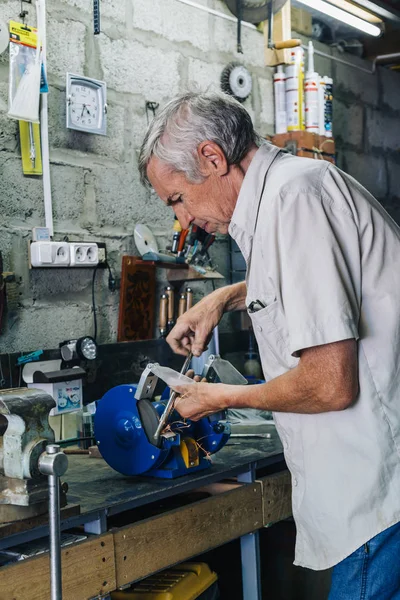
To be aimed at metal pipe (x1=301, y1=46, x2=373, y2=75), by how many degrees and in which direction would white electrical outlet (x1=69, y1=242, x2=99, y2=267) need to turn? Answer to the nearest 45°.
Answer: approximately 90° to its left

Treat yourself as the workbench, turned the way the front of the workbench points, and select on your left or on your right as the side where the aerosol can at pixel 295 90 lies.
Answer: on your left

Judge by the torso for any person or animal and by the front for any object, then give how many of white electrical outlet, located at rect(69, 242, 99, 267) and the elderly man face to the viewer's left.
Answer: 1

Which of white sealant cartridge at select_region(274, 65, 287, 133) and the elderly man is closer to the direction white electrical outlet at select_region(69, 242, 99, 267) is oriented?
the elderly man

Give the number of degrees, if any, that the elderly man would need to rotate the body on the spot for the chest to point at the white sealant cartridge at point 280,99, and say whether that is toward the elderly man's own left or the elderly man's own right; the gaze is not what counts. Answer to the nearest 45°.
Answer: approximately 90° to the elderly man's own right

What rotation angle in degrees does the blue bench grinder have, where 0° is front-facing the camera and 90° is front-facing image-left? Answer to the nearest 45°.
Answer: approximately 315°

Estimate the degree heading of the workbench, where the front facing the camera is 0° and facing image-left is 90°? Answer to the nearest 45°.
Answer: approximately 315°

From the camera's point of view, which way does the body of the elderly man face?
to the viewer's left

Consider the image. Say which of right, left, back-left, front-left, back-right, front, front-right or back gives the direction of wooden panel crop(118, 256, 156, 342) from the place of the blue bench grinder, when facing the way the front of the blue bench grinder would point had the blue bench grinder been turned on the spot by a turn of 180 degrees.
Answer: front-right

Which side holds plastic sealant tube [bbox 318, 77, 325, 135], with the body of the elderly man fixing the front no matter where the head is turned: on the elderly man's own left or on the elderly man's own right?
on the elderly man's own right

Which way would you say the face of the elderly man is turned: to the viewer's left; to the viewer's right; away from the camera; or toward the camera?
to the viewer's left
